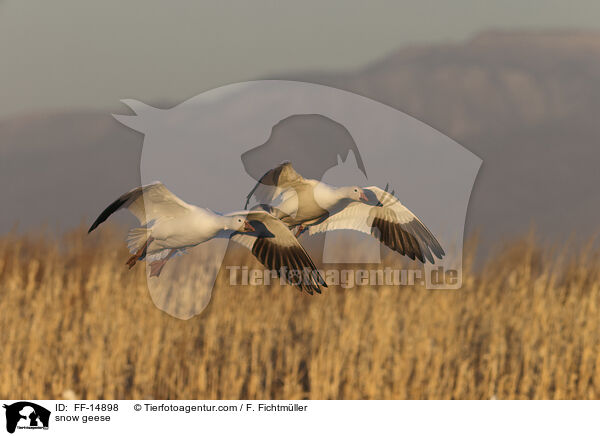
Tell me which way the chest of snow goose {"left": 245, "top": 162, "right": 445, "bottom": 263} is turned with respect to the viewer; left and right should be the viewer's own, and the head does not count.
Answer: facing the viewer and to the right of the viewer

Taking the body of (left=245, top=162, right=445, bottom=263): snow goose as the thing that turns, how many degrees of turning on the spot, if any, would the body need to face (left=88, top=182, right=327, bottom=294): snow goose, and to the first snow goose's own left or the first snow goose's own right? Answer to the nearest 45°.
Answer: approximately 90° to the first snow goose's own right
